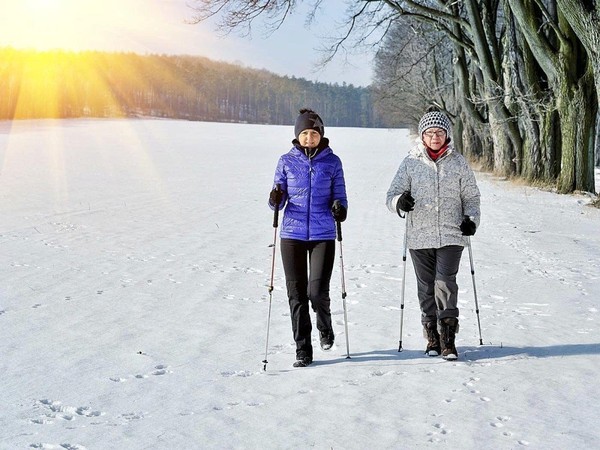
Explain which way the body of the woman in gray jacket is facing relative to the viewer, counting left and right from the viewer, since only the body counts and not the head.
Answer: facing the viewer

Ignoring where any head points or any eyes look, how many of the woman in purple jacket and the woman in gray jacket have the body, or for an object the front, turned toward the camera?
2

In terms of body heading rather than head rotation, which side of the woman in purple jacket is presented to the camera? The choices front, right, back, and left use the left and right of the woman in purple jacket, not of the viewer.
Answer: front

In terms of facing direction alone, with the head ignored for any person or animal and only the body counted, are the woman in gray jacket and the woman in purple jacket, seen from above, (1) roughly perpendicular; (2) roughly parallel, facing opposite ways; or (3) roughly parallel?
roughly parallel

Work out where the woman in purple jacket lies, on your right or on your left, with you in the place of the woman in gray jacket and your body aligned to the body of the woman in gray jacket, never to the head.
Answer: on your right

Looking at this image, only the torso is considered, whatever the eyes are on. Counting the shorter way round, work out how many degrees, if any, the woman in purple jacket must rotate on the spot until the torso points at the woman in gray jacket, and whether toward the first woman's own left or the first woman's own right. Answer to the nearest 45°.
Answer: approximately 90° to the first woman's own left
